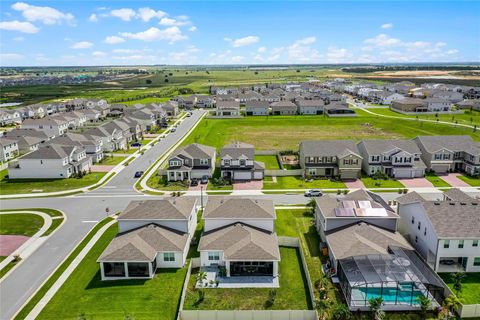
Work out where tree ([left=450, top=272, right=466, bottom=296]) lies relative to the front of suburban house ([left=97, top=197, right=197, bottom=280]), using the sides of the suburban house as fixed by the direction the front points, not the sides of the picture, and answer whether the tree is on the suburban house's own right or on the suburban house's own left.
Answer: on the suburban house's own right

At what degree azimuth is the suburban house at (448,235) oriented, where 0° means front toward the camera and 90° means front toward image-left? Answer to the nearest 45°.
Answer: approximately 135°

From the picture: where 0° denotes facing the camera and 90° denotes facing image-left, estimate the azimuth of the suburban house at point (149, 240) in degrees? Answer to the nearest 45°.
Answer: approximately 180°

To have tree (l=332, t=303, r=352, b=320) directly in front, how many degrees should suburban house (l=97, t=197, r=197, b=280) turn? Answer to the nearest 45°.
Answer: approximately 135° to its right

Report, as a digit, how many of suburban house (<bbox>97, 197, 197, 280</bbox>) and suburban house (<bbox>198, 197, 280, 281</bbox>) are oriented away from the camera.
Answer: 2

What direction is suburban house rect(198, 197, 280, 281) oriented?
away from the camera

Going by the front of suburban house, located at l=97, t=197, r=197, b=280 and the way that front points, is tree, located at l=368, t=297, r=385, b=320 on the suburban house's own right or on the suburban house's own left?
on the suburban house's own right

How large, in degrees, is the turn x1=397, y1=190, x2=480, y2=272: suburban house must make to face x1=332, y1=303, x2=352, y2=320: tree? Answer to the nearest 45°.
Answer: approximately 90° to its left
